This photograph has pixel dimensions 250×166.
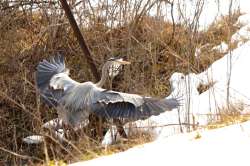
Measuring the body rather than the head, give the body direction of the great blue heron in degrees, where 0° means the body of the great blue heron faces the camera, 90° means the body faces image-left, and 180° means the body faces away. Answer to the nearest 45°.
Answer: approximately 225°
